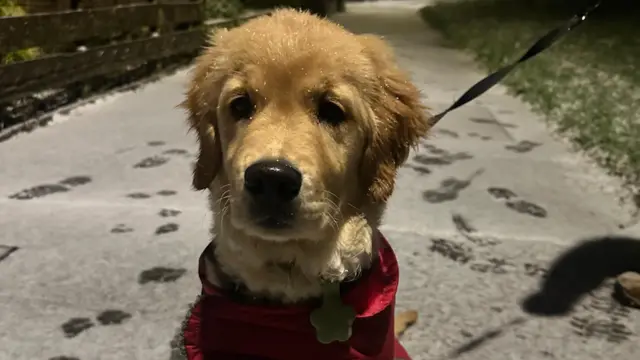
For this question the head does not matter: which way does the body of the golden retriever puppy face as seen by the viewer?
toward the camera
